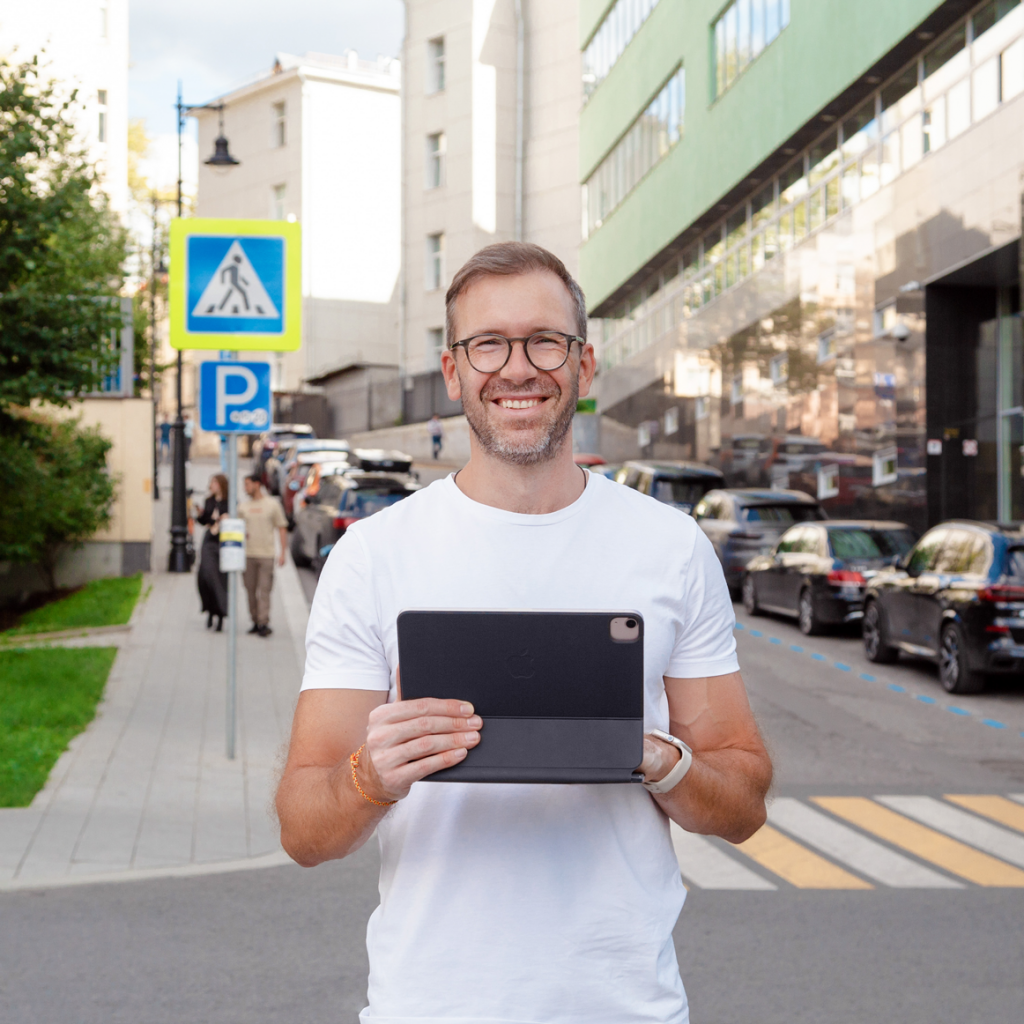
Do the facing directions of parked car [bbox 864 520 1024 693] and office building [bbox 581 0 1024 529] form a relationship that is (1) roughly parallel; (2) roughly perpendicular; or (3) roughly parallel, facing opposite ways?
roughly perpendicular

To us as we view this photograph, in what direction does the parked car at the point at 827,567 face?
facing away from the viewer and to the left of the viewer

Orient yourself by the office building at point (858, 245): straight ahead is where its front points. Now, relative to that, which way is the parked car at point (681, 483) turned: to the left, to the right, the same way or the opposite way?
to the right

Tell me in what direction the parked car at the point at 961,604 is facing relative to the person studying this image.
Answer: facing away from the viewer and to the left of the viewer

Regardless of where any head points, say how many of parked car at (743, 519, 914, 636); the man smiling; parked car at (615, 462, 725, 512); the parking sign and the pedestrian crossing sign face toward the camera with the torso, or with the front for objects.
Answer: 3

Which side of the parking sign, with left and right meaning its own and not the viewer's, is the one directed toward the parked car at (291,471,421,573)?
back

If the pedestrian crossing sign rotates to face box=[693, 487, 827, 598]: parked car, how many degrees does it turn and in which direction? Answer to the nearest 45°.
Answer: approximately 135° to its left

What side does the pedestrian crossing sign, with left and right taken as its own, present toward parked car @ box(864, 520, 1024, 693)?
left

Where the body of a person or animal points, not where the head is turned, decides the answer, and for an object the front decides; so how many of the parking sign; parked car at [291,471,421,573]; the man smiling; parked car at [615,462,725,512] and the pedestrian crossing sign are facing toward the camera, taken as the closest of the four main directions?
3

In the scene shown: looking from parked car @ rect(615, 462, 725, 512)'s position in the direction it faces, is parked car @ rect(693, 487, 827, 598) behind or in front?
behind
